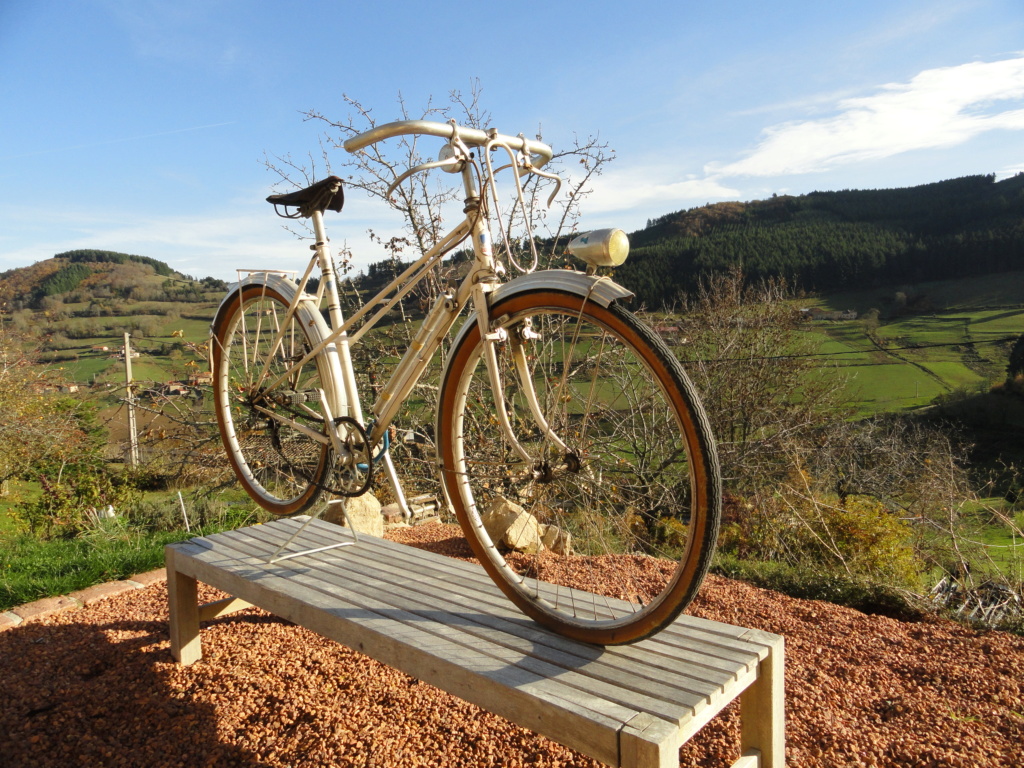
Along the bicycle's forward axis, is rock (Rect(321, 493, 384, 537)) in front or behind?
behind

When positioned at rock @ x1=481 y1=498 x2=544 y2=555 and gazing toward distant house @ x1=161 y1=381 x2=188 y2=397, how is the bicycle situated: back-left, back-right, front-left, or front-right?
back-left

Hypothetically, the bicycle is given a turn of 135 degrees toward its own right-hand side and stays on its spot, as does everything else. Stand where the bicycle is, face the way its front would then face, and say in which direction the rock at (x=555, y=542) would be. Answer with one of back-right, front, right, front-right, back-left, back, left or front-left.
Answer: right

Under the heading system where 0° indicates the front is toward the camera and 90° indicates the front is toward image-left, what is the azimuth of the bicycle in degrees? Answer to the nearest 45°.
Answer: approximately 315°

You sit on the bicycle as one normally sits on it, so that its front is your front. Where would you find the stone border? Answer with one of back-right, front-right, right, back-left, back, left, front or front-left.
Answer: back

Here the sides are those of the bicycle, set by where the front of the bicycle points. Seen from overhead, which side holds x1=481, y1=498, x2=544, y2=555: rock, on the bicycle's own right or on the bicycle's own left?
on the bicycle's own left

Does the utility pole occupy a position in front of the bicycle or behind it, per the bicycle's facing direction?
behind
